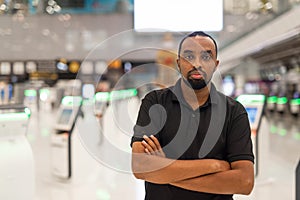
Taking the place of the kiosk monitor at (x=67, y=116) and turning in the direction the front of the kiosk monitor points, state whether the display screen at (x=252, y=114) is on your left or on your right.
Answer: on your left

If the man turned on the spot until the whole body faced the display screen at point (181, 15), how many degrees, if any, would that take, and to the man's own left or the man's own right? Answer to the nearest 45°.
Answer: approximately 180°

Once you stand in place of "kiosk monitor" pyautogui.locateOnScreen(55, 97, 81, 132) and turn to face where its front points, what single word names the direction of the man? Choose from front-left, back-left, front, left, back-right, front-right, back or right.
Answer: front-left

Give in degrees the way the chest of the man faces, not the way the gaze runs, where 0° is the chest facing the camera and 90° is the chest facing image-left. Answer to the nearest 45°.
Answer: approximately 0°
